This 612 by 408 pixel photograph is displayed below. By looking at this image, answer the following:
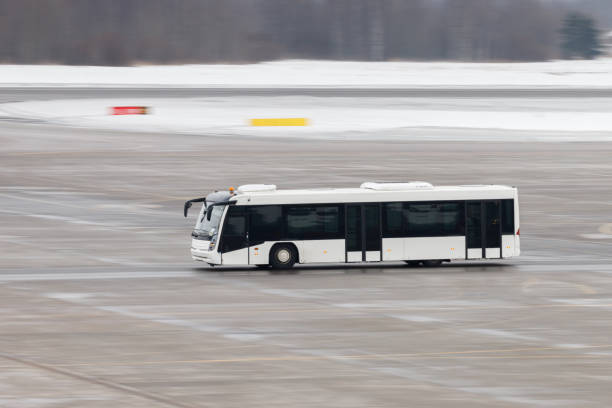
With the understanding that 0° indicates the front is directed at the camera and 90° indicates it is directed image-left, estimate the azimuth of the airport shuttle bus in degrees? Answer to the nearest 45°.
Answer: approximately 90°
